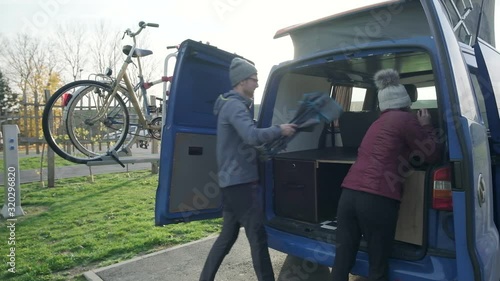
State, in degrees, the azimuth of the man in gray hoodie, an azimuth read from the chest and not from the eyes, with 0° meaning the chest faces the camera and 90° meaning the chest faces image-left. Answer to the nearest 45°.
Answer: approximately 270°

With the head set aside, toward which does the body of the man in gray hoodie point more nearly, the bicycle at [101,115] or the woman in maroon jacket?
the woman in maroon jacket

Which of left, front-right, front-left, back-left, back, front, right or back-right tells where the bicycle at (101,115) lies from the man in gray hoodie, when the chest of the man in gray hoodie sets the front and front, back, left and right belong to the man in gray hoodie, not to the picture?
back-left

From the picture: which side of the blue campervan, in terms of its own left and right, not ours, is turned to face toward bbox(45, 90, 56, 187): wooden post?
left

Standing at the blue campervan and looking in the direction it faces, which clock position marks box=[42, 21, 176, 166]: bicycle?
The bicycle is roughly at 8 o'clock from the blue campervan.

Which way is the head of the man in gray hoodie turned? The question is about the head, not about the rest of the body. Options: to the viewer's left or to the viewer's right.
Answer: to the viewer's right

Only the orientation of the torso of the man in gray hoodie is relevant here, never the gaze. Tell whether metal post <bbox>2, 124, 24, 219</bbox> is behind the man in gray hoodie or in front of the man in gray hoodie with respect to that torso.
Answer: behind

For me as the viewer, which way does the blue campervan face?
facing away from the viewer and to the right of the viewer

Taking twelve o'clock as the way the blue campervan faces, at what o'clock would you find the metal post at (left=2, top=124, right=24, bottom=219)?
The metal post is roughly at 8 o'clock from the blue campervan.

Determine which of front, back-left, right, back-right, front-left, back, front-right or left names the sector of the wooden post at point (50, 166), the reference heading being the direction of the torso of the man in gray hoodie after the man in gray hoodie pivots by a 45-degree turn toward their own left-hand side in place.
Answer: left
